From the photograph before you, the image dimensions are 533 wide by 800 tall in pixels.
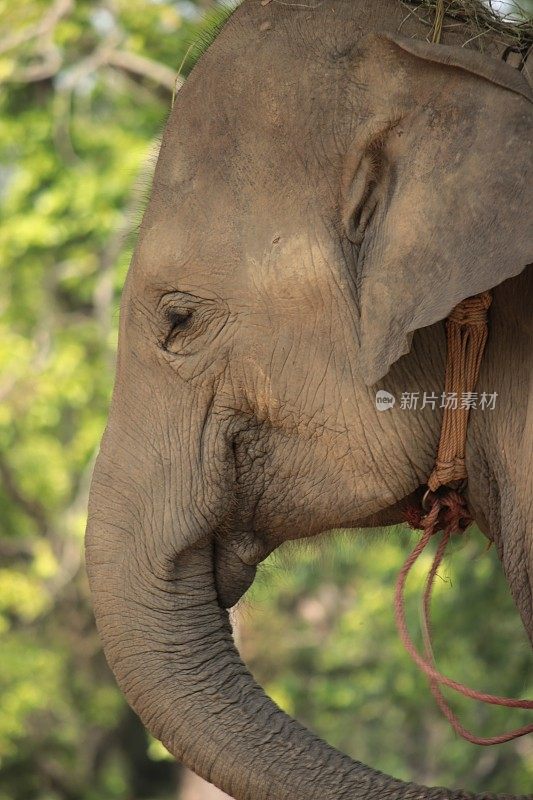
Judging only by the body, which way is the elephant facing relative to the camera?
to the viewer's left
